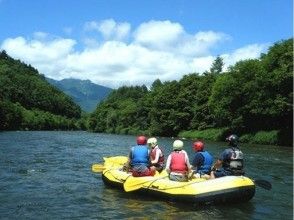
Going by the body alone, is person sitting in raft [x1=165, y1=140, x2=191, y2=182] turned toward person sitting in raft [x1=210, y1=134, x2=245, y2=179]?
no

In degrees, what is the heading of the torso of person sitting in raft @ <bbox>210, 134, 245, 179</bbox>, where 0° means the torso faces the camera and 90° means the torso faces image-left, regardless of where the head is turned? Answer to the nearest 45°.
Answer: approximately 135°

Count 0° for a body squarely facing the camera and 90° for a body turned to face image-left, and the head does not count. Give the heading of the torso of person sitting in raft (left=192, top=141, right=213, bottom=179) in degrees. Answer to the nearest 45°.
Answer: approximately 135°

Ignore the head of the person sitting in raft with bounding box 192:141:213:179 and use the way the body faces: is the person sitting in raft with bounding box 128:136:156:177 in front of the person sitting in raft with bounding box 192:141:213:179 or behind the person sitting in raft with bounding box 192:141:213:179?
in front

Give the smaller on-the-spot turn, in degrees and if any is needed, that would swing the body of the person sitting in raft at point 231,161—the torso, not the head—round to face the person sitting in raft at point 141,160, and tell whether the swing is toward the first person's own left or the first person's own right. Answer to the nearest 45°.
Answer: approximately 45° to the first person's own left

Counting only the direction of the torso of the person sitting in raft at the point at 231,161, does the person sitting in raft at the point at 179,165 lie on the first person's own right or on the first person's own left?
on the first person's own left

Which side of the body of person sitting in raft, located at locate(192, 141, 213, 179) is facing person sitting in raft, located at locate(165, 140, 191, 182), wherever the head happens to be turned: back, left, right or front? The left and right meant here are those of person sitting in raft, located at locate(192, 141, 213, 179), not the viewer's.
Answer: left

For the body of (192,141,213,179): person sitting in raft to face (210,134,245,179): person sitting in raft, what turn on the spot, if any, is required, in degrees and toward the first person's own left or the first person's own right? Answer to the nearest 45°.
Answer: approximately 135° to the first person's own right

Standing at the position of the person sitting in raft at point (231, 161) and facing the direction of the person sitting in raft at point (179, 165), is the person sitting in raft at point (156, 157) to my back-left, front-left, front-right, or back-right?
front-right

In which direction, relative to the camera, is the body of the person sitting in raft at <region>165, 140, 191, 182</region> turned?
away from the camera
